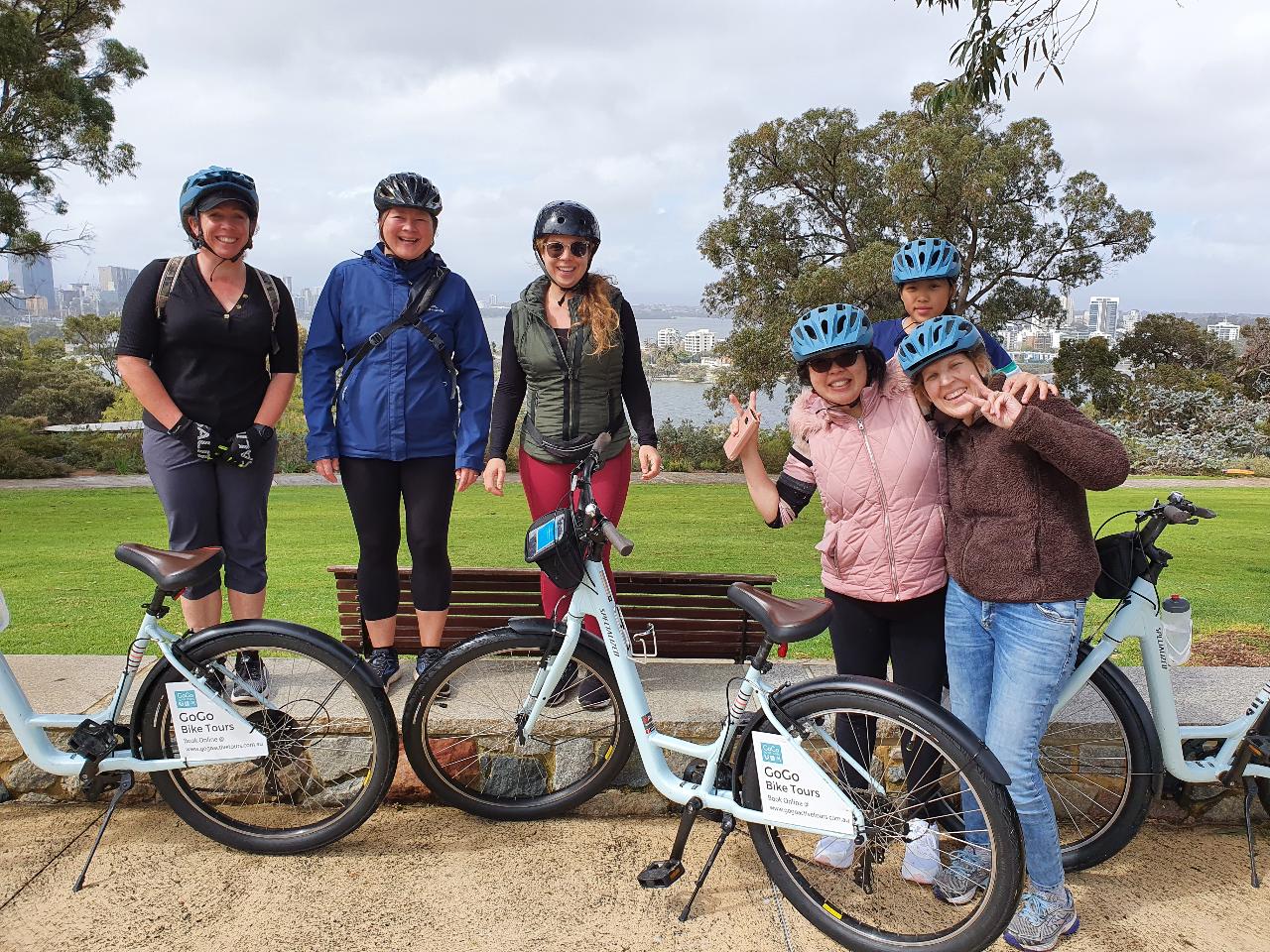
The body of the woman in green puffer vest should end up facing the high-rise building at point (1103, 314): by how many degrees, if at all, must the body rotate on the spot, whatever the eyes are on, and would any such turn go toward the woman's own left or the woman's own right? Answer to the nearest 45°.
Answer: approximately 135° to the woman's own left

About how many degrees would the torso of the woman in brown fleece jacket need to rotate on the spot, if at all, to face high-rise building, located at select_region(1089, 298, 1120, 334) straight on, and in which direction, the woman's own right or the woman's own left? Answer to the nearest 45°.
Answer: approximately 135° to the woman's own right

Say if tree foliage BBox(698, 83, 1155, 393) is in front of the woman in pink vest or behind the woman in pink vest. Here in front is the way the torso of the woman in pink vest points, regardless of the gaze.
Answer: behind

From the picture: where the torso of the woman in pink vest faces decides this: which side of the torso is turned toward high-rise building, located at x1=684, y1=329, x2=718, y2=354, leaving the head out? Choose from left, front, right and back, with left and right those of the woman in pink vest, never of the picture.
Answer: back

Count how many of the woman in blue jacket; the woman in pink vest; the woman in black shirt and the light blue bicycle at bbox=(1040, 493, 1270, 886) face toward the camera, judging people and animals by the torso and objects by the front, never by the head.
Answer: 3

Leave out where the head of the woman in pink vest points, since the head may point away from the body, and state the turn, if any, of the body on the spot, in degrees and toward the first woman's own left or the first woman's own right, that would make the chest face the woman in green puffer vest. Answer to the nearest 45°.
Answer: approximately 135° to the first woman's own right

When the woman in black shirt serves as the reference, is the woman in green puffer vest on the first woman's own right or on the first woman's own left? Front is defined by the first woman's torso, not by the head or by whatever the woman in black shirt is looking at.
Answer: on the first woman's own left
